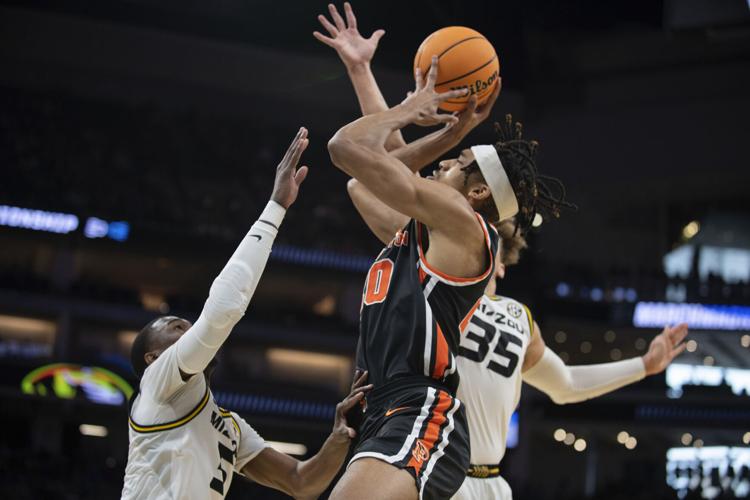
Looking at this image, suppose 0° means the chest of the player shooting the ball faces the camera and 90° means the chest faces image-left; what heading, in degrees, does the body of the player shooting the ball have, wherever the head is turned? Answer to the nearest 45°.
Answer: approximately 90°

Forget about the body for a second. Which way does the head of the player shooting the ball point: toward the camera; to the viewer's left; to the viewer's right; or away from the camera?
to the viewer's left
